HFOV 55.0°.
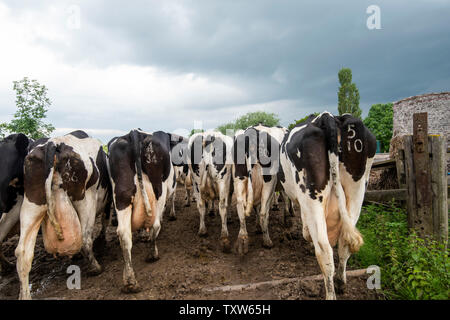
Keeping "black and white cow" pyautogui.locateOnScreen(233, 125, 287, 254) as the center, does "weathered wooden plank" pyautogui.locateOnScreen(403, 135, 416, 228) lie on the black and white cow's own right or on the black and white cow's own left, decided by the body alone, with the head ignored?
on the black and white cow's own right

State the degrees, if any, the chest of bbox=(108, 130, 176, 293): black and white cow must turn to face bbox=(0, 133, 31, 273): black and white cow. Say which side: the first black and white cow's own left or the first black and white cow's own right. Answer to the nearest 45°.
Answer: approximately 90° to the first black and white cow's own left

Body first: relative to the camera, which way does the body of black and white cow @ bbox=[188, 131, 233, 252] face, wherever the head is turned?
away from the camera

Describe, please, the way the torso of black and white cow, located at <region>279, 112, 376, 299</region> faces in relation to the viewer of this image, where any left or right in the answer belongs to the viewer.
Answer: facing away from the viewer

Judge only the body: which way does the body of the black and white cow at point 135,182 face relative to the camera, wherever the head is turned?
away from the camera

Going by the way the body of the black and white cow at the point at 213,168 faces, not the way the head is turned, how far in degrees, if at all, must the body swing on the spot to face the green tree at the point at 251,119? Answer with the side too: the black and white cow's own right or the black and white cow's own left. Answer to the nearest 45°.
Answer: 0° — it already faces it

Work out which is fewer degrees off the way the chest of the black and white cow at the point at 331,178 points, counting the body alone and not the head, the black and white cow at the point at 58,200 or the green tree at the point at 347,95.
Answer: the green tree

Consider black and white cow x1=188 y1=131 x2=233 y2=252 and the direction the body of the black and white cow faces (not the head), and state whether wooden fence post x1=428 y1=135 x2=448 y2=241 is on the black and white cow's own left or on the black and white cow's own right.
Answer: on the black and white cow's own right

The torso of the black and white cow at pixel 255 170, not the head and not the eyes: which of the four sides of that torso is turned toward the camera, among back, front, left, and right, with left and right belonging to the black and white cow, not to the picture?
back
